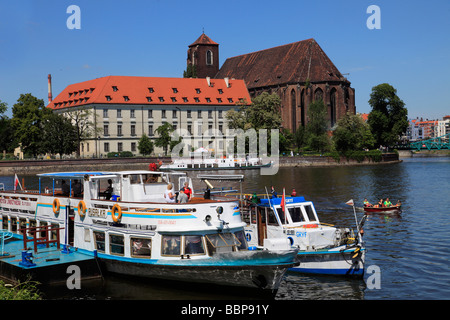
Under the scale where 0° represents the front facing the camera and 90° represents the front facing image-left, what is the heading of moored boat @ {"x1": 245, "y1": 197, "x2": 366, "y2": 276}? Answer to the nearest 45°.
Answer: approximately 315°

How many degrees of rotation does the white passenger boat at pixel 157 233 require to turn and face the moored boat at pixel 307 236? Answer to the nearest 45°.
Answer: approximately 45° to its left

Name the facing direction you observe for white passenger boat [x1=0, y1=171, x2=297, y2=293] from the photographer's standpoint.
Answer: facing the viewer and to the right of the viewer

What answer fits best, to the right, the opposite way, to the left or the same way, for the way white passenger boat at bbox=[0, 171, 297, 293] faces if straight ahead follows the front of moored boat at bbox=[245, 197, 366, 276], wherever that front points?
the same way

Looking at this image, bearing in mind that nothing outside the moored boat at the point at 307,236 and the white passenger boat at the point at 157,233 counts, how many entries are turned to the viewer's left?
0
